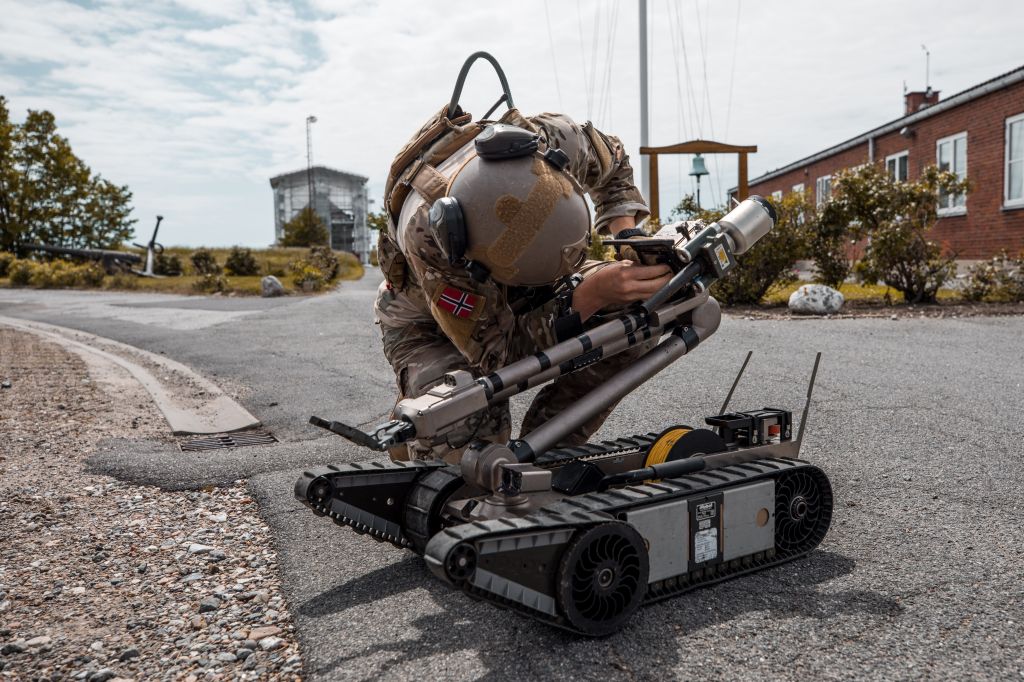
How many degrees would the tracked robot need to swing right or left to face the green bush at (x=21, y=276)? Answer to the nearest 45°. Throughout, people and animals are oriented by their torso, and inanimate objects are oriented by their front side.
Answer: approximately 90° to its right

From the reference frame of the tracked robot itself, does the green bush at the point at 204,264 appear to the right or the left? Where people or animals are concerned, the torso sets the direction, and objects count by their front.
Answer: on its right

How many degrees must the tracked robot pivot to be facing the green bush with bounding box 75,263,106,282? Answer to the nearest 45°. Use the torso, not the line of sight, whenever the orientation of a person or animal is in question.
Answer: approximately 90° to its right

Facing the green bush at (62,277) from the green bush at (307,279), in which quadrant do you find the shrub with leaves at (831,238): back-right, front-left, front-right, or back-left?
back-left

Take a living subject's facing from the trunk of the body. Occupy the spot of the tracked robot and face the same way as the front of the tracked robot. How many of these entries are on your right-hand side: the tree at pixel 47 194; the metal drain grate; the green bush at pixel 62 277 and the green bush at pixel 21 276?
4

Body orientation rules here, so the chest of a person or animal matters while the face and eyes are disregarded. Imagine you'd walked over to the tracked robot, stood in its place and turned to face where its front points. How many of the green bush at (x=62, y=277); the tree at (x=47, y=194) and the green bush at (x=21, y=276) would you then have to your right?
3

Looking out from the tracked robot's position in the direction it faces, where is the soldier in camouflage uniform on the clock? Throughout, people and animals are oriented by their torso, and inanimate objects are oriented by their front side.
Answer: The soldier in camouflage uniform is roughly at 3 o'clock from the tracked robot.

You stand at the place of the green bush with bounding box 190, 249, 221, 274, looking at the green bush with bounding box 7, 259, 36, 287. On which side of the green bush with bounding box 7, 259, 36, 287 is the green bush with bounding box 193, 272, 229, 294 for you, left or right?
left

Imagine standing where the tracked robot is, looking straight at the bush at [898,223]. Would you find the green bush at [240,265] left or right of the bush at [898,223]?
left

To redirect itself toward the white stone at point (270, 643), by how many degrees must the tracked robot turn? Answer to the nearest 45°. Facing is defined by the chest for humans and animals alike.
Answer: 0° — it already faces it

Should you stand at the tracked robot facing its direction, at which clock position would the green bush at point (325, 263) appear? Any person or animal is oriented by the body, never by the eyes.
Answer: The green bush is roughly at 4 o'clock from the tracked robot.

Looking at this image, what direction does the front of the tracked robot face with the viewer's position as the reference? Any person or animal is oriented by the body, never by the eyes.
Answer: facing the viewer and to the left of the viewer

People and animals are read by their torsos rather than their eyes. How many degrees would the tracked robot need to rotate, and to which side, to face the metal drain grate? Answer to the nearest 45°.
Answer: approximately 90° to its right

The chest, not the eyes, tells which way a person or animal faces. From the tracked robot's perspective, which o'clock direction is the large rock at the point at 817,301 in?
The large rock is roughly at 5 o'clock from the tracked robot.
